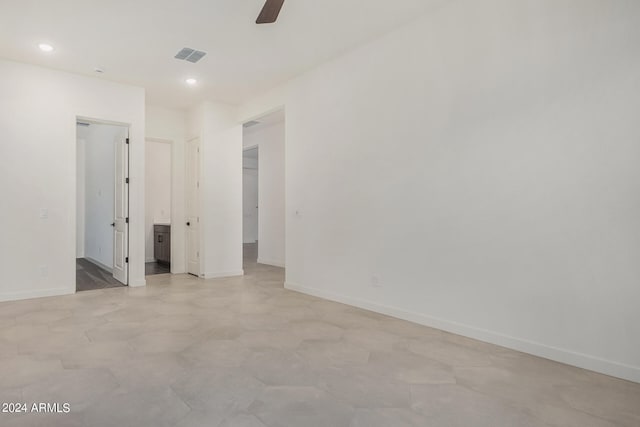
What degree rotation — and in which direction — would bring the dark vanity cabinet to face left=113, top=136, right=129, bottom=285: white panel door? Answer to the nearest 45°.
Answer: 0° — it already faces it

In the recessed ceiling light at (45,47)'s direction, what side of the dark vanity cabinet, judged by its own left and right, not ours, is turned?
front

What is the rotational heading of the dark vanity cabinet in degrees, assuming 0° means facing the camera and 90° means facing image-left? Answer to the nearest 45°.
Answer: approximately 0°
